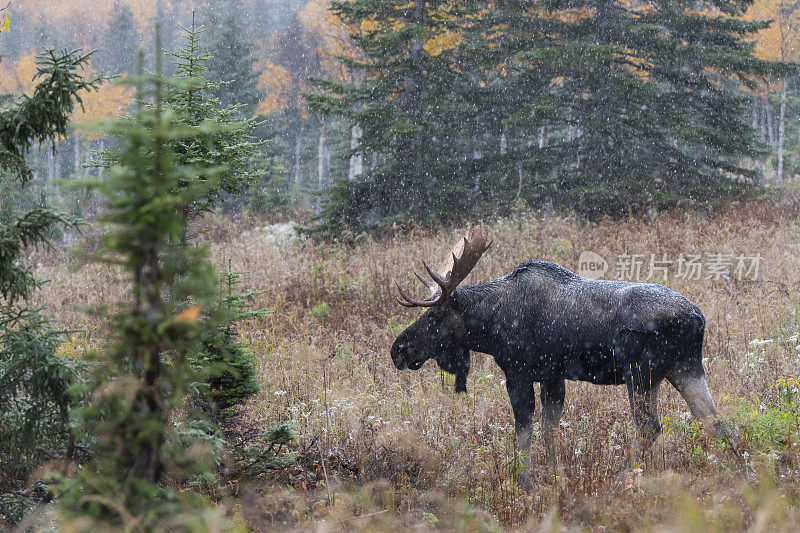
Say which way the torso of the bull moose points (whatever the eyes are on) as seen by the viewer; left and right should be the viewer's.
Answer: facing to the left of the viewer

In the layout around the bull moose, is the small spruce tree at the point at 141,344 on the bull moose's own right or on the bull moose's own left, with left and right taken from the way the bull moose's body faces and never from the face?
on the bull moose's own left

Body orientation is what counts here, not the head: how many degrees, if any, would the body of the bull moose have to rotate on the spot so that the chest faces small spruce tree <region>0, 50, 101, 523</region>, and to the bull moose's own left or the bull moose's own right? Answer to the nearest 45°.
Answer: approximately 45° to the bull moose's own left
